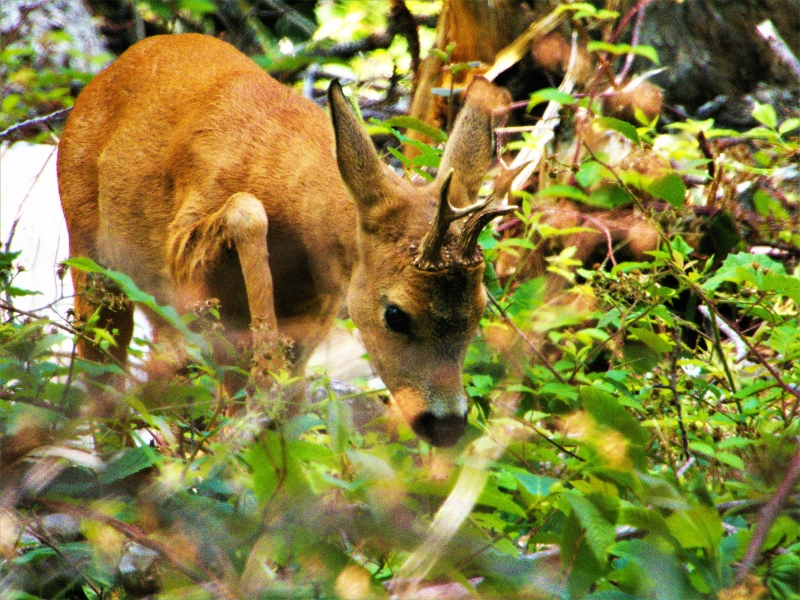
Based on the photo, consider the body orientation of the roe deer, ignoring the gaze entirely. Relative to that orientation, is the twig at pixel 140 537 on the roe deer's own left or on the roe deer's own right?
on the roe deer's own right

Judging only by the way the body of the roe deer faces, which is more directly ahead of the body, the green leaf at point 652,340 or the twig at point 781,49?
the green leaf

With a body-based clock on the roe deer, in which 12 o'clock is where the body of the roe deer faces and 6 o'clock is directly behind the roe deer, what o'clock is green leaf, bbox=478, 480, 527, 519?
The green leaf is roughly at 1 o'clock from the roe deer.

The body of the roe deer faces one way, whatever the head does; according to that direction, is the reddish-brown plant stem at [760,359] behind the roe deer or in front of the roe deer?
in front

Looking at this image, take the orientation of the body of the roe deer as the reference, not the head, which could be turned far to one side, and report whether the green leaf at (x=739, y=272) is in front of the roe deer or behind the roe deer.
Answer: in front

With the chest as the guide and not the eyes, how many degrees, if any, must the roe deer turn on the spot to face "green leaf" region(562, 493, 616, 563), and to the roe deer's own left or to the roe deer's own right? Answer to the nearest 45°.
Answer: approximately 45° to the roe deer's own right

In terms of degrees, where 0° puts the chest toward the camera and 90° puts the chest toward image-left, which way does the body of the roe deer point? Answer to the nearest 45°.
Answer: approximately 315°

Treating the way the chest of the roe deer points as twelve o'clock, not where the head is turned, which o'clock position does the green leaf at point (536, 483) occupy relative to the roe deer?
The green leaf is roughly at 1 o'clock from the roe deer.

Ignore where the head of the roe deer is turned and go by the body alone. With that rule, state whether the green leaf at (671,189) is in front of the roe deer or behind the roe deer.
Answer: in front

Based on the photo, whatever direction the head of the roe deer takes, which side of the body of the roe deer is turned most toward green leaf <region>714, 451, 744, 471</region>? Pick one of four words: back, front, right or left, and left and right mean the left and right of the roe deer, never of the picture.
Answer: front
